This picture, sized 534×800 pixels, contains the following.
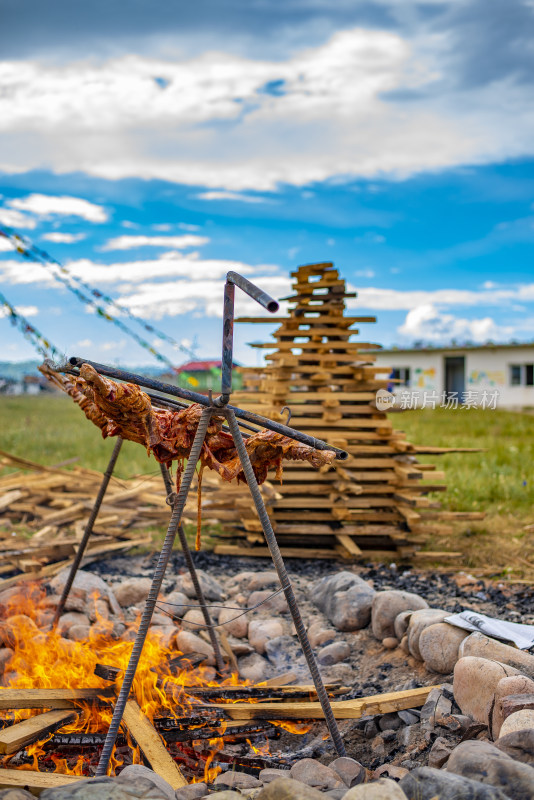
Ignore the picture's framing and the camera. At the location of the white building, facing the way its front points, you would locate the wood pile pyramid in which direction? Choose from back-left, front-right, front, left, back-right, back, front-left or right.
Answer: front

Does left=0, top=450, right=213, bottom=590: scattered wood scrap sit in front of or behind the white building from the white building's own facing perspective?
in front

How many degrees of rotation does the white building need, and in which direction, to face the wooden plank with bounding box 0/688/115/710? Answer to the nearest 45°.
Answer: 0° — it already faces it

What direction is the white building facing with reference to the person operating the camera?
facing the viewer

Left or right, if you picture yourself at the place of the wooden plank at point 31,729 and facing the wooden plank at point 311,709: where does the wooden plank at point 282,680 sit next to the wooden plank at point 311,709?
left

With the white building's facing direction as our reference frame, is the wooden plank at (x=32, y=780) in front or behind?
in front

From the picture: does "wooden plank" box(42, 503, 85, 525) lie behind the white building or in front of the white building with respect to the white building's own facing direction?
in front

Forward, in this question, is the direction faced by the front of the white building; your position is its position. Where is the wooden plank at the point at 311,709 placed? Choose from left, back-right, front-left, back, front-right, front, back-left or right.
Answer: front

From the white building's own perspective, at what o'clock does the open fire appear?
The open fire is roughly at 12 o'clock from the white building.

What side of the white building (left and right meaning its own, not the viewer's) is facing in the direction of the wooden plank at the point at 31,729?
front

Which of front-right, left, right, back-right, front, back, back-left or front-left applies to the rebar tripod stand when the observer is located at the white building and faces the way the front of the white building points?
front

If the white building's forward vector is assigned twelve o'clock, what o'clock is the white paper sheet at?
The white paper sheet is roughly at 12 o'clock from the white building.
